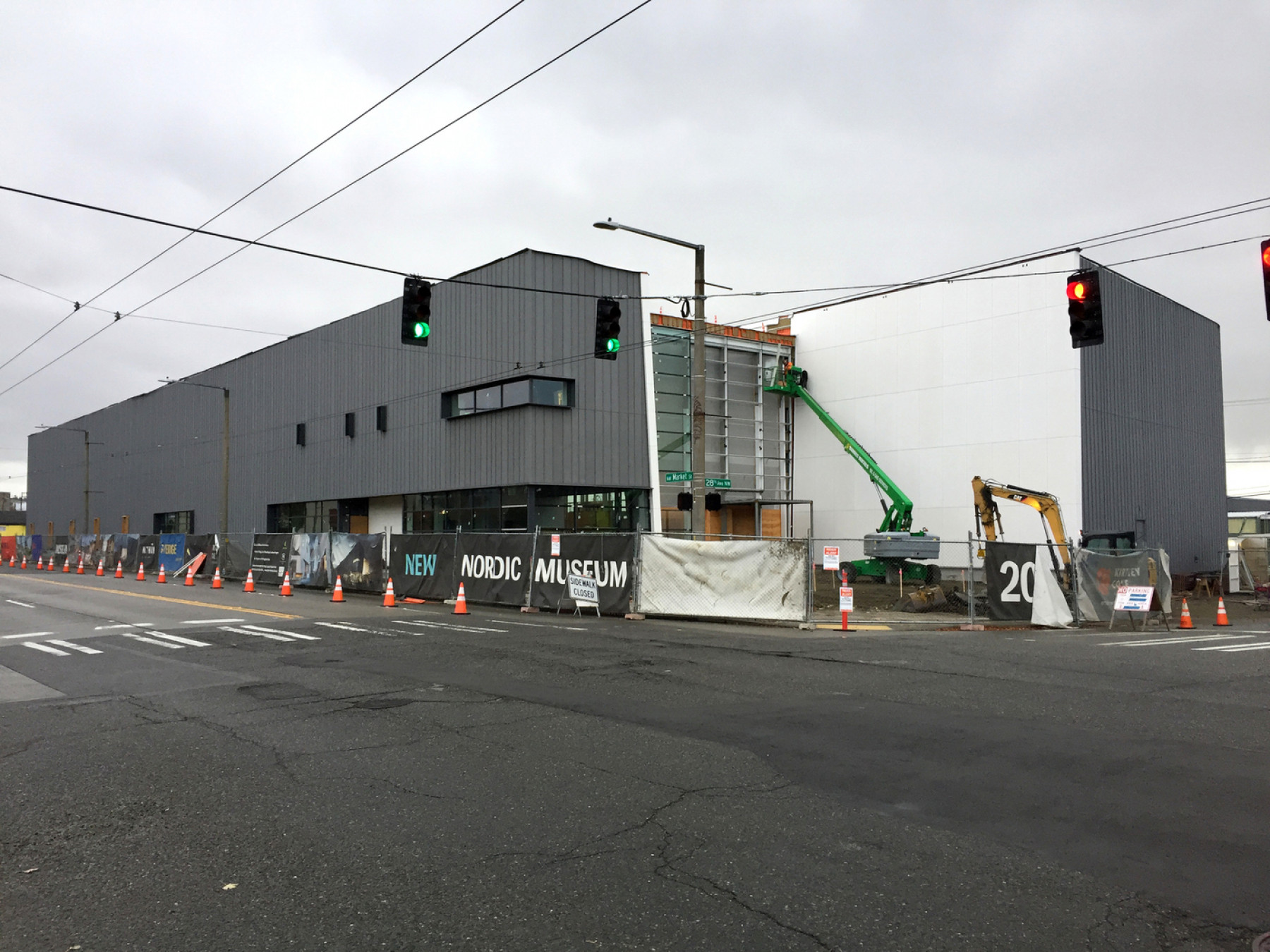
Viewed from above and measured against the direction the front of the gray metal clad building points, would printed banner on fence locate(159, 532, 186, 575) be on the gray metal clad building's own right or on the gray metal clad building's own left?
on the gray metal clad building's own right

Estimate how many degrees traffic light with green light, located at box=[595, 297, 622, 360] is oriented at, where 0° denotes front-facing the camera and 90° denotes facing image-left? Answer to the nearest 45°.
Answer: approximately 315°

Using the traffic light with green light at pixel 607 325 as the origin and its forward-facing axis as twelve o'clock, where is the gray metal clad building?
The gray metal clad building is roughly at 7 o'clock from the traffic light with green light.

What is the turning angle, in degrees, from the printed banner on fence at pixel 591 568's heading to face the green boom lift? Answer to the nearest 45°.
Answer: approximately 135° to its left

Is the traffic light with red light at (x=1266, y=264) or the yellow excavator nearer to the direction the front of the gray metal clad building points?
the traffic light with red light

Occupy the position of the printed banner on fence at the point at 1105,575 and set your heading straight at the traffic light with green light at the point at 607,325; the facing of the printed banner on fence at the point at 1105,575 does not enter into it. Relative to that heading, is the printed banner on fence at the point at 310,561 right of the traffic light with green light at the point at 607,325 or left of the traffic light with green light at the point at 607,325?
right
